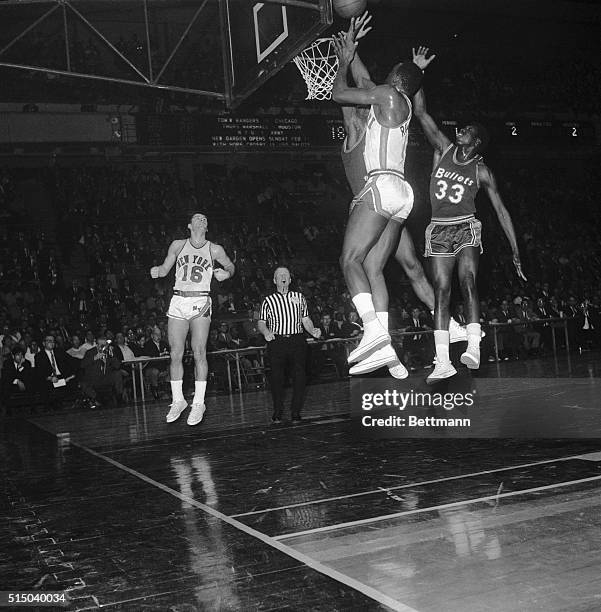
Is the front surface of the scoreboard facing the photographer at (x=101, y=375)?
yes

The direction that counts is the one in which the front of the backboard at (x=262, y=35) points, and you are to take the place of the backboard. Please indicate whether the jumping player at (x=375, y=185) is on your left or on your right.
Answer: on your right

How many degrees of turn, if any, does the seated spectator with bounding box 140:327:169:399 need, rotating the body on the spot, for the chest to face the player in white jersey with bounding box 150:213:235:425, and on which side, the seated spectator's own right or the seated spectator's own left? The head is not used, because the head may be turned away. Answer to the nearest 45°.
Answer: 0° — they already face them

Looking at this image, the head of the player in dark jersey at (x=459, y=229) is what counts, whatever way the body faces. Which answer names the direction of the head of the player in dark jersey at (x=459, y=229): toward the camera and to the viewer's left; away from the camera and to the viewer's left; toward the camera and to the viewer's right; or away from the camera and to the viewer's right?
toward the camera and to the viewer's left

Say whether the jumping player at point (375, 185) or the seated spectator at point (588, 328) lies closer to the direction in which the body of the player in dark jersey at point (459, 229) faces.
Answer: the jumping player

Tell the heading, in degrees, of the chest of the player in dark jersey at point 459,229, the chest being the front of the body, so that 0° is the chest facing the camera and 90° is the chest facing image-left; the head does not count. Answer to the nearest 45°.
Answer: approximately 45°

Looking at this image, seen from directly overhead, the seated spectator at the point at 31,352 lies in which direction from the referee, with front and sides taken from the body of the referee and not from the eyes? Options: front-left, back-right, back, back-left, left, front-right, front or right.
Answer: back-right

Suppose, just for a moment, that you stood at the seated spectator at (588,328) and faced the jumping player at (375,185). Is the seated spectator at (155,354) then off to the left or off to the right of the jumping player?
right

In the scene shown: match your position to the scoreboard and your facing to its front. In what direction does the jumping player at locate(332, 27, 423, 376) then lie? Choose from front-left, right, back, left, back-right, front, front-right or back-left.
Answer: front

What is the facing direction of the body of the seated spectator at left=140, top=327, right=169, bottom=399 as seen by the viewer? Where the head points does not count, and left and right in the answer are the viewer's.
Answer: facing the viewer
